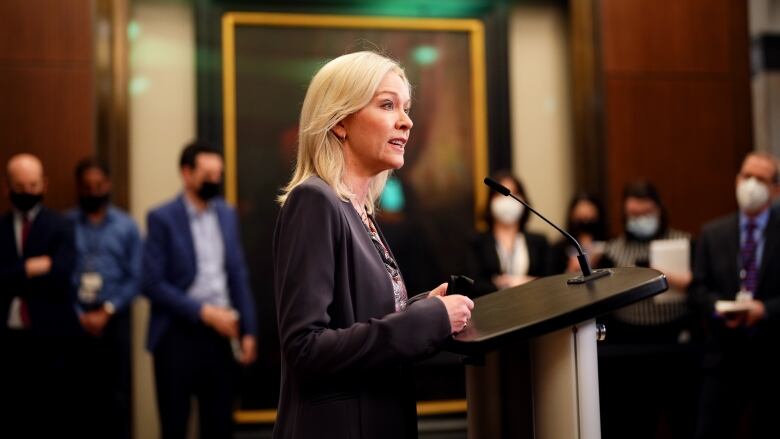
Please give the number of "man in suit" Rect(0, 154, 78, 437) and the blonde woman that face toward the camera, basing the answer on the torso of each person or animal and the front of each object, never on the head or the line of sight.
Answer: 1

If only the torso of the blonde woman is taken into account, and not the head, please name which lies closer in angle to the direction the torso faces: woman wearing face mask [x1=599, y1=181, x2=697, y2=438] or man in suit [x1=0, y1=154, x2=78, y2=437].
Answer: the woman wearing face mask

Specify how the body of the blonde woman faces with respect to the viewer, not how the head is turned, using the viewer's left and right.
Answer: facing to the right of the viewer

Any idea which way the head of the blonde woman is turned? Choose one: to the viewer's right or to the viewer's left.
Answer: to the viewer's right

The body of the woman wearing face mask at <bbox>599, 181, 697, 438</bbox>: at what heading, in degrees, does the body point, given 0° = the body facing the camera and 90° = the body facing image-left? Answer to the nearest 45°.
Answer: approximately 0°

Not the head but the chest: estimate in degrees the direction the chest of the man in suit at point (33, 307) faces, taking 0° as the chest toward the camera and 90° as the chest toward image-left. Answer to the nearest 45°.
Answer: approximately 0°

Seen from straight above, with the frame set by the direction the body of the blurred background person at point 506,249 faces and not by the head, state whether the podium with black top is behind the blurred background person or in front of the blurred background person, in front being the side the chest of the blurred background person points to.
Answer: in front

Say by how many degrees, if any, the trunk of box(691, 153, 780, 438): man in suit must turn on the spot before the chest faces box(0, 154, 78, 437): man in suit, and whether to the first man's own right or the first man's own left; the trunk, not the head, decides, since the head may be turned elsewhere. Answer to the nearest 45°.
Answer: approximately 90° to the first man's own right
